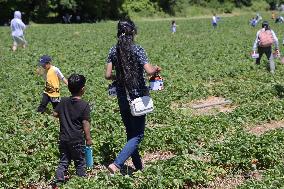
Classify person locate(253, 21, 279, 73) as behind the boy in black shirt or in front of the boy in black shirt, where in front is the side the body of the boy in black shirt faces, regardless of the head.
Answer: in front

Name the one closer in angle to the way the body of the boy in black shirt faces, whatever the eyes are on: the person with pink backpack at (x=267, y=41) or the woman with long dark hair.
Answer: the person with pink backpack

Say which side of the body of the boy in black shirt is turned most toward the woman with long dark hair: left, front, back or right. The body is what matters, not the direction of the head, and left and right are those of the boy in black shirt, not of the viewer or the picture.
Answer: right

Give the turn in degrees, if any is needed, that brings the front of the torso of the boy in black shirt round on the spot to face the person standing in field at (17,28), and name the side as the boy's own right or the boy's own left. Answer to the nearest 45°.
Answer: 0° — they already face them

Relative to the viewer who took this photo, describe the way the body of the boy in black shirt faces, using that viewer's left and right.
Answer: facing away from the viewer

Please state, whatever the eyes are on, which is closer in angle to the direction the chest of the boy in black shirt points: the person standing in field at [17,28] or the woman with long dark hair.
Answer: the person standing in field
